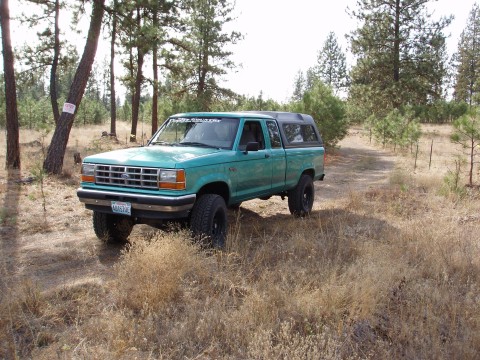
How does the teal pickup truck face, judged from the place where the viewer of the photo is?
facing the viewer and to the left of the viewer

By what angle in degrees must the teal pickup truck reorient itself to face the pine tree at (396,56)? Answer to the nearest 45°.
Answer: approximately 180°

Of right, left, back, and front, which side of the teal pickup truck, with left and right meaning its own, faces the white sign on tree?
right

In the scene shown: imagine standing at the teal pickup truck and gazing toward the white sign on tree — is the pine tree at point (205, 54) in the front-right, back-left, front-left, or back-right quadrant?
front-right

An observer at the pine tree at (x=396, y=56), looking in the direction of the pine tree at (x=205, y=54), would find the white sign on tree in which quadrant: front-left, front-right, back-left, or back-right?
front-left

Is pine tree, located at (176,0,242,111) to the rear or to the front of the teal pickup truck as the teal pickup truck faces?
to the rear

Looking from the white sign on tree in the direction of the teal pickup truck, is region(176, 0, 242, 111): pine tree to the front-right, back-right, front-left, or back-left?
back-left
